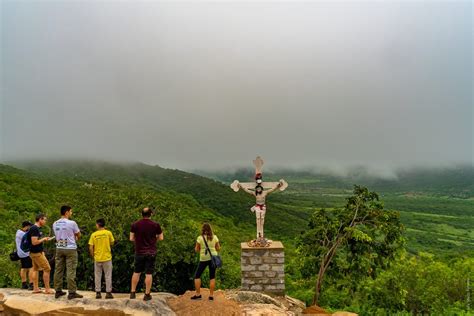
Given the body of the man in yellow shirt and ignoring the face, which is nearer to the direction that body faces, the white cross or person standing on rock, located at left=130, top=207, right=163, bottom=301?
the white cross

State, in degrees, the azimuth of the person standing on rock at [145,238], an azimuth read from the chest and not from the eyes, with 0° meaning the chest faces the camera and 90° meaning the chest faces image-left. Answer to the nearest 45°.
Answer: approximately 180°

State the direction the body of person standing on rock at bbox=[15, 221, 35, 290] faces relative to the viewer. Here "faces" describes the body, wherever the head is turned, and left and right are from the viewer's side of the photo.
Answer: facing to the right of the viewer

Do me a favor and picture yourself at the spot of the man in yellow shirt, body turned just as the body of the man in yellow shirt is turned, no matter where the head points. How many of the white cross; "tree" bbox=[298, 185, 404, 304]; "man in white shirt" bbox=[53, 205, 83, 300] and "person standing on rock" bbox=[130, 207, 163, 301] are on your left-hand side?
1

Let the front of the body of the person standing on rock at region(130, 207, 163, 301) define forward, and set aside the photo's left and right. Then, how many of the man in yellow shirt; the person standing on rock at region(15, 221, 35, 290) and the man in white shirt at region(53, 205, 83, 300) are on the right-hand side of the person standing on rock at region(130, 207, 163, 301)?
0

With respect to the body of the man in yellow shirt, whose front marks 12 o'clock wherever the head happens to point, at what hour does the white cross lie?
The white cross is roughly at 2 o'clock from the man in yellow shirt.

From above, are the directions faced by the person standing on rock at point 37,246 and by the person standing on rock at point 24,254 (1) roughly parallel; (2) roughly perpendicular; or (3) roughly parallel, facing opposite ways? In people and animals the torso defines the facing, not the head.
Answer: roughly parallel

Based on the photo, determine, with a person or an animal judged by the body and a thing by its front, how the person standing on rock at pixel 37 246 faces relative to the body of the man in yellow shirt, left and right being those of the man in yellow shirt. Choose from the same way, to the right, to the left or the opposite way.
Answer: to the right

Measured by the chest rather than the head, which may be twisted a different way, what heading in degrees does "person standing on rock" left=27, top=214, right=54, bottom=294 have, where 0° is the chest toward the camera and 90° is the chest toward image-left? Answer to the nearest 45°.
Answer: approximately 270°

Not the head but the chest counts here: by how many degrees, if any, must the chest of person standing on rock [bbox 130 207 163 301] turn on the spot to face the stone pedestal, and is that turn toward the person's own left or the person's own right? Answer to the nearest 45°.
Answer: approximately 45° to the person's own right

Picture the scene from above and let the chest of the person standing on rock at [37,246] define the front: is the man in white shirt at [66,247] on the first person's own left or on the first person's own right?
on the first person's own right

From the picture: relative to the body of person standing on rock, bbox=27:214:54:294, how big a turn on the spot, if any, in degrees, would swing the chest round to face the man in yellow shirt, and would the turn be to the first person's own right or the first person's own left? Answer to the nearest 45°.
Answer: approximately 45° to the first person's own right

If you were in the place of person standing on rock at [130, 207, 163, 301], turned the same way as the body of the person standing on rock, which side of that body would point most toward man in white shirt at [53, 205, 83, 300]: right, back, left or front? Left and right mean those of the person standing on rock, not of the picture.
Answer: left

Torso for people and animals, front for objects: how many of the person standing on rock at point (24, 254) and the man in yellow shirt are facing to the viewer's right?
1

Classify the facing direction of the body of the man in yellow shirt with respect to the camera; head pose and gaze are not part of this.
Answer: away from the camera

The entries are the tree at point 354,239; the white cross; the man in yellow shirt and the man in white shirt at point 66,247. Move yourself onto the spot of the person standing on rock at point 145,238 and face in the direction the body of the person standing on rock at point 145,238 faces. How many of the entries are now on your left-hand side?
2

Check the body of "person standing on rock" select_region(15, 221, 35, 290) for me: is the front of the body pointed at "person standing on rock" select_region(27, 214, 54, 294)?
no

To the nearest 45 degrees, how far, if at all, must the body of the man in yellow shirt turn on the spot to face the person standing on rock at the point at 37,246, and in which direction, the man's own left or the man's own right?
approximately 45° to the man's own left

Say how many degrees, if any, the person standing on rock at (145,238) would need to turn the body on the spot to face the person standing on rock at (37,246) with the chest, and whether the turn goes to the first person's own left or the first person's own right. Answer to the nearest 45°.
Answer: approximately 90° to the first person's own left

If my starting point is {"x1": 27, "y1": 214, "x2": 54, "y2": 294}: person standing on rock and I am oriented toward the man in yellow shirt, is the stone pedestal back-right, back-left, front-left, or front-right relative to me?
front-left
